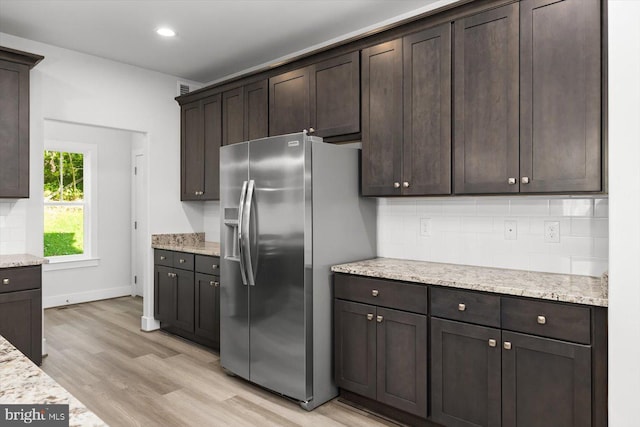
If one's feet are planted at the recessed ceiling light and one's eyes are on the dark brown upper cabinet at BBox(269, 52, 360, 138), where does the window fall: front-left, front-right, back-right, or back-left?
back-left

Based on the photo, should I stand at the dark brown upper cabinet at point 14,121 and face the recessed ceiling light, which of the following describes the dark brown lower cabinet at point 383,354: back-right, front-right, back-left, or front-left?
front-right

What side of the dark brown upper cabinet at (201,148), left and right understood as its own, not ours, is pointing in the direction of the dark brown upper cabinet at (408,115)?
left

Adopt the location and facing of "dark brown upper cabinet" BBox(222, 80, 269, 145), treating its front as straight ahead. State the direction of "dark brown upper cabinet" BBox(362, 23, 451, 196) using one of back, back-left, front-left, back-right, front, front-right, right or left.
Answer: left

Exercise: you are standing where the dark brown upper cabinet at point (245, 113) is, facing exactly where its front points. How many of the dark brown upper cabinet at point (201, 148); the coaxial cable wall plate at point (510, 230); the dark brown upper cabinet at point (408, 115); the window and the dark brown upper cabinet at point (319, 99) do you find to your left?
3

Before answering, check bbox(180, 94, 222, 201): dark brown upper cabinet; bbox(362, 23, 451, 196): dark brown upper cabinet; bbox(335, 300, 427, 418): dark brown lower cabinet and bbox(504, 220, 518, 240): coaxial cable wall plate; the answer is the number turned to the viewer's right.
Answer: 0

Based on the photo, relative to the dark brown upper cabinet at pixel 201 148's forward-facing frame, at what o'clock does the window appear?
The window is roughly at 3 o'clock from the dark brown upper cabinet.

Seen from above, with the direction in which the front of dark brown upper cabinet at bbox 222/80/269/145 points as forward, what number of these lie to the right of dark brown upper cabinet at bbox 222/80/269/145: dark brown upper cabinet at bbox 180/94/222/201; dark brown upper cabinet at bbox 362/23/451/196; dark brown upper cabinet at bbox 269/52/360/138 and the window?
2

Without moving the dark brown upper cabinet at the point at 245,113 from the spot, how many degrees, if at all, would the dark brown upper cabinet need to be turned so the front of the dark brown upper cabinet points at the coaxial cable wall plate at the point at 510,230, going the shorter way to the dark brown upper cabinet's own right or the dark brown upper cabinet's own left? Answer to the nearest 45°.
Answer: approximately 90° to the dark brown upper cabinet's own left

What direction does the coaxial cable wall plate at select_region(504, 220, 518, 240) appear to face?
toward the camera

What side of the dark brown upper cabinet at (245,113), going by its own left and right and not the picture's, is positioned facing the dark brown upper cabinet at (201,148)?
right

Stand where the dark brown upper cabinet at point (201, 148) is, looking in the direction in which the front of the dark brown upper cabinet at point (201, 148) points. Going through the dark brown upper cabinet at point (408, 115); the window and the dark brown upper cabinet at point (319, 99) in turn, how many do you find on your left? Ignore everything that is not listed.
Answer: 2
